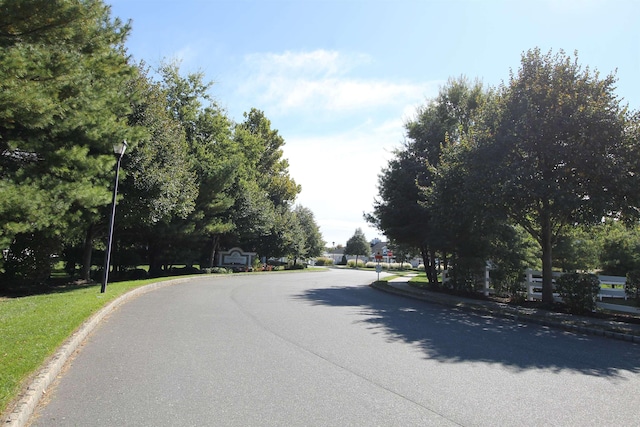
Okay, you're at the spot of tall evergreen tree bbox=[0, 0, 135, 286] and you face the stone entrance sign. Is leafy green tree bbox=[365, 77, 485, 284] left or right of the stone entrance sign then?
right

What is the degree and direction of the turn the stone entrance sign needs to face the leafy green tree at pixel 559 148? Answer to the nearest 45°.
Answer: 0° — it already faces it

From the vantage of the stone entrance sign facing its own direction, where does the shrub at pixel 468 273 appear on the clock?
The shrub is roughly at 11 o'clock from the stone entrance sign.

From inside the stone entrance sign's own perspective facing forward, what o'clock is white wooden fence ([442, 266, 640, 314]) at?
The white wooden fence is roughly at 11 o'clock from the stone entrance sign.

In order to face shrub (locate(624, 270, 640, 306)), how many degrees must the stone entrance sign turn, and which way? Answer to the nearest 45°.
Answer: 0° — it already faces it

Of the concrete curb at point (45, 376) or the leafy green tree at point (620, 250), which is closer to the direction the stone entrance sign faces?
the concrete curb

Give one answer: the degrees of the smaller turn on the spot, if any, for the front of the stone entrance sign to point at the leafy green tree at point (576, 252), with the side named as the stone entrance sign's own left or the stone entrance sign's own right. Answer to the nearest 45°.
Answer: approximately 45° to the stone entrance sign's own left

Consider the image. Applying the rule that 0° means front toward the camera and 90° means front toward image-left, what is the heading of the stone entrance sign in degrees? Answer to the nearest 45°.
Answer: approximately 0°

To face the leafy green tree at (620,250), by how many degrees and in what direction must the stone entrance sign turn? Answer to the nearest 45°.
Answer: approximately 45° to its left

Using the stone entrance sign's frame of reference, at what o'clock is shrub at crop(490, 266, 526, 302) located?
The shrub is roughly at 11 o'clock from the stone entrance sign.

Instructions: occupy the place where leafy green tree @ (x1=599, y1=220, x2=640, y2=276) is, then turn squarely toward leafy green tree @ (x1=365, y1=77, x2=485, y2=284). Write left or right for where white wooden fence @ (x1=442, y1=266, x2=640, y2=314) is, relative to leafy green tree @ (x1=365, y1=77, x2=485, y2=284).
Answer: left
